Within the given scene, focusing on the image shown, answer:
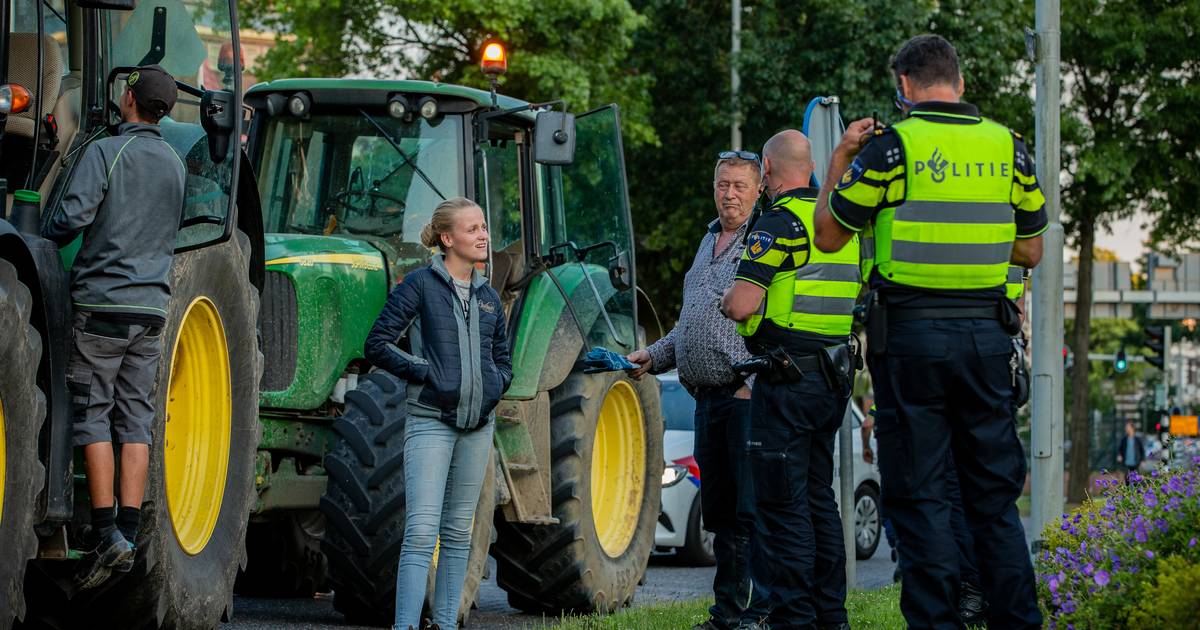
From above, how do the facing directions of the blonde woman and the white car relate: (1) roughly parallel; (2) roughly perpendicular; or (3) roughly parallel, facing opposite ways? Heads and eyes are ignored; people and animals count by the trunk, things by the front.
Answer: roughly perpendicular

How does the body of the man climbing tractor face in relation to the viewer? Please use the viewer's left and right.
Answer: facing away from the viewer and to the left of the viewer

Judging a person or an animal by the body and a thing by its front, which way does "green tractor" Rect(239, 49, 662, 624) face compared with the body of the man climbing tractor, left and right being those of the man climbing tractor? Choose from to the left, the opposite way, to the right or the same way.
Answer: to the left

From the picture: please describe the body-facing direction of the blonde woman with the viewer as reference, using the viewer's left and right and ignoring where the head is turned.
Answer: facing the viewer and to the right of the viewer

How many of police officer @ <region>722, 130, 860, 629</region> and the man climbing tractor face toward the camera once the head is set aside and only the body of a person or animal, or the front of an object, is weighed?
0

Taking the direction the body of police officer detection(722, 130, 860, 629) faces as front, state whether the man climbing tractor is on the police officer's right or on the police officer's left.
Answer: on the police officer's left

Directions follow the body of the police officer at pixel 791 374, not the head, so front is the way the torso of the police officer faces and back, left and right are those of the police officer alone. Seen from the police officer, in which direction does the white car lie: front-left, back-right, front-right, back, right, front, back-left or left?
front-right

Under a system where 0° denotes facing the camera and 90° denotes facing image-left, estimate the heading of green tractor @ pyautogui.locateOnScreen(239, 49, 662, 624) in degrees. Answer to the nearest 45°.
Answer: approximately 45°

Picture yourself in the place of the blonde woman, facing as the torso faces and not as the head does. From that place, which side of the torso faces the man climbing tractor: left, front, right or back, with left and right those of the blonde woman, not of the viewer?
right

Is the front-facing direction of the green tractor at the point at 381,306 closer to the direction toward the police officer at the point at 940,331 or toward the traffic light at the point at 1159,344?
the police officer

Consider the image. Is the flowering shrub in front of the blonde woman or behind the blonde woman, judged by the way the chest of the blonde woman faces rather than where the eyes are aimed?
in front
